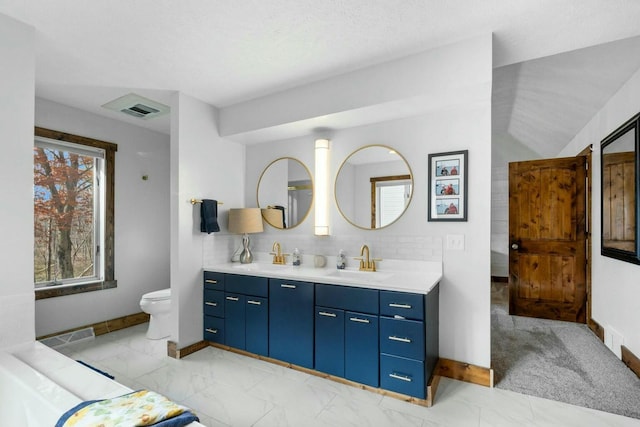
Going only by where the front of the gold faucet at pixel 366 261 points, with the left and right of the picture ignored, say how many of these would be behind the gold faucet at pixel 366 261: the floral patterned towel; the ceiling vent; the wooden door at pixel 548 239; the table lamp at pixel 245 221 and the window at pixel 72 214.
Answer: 1

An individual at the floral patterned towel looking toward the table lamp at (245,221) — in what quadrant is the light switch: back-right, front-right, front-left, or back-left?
front-right

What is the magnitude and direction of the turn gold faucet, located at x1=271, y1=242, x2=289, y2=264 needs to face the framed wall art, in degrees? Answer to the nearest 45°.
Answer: approximately 90° to its left

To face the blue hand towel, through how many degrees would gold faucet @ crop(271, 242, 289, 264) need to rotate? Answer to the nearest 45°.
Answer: approximately 45° to its right

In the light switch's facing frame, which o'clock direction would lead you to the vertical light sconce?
The vertical light sconce is roughly at 3 o'clock from the light switch.

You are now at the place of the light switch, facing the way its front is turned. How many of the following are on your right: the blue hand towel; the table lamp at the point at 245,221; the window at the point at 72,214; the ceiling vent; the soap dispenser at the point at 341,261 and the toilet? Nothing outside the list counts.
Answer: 6

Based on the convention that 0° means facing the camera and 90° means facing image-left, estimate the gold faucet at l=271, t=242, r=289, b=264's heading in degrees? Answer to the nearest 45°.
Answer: approximately 45°

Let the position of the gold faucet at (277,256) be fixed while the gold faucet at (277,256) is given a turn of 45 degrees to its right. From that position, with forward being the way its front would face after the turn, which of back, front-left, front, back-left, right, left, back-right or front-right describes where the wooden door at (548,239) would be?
back

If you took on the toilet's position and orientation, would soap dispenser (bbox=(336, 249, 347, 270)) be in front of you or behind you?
behind

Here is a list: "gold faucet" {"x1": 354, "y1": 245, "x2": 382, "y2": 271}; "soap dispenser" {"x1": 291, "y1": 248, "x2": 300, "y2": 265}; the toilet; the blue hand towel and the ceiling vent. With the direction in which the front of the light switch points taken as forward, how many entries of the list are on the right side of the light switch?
5

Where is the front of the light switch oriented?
toward the camera

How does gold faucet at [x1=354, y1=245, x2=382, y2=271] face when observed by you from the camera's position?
facing the viewer and to the left of the viewer

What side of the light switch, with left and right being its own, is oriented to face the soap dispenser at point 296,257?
right
